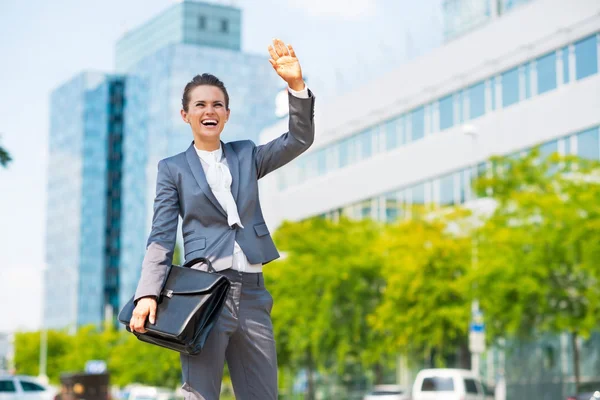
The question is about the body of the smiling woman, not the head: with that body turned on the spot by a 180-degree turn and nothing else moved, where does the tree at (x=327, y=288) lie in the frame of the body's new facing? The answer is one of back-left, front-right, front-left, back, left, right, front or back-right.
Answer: front

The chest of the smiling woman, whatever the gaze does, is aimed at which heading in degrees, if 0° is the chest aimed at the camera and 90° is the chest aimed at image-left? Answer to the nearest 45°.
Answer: approximately 0°

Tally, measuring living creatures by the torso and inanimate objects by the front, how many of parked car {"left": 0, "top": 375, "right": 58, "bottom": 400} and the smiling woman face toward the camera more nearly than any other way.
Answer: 1

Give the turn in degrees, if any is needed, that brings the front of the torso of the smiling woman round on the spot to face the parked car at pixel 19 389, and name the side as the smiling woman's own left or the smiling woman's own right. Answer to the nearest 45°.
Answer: approximately 180°

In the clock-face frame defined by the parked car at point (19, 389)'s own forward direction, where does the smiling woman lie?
The smiling woman is roughly at 3 o'clock from the parked car.

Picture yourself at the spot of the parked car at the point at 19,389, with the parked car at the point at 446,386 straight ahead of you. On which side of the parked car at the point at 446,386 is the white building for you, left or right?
left

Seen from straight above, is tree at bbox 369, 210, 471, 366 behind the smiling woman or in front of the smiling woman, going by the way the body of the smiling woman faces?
behind

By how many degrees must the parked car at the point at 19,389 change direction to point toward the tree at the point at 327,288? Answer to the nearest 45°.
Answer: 0° — it already faces it
